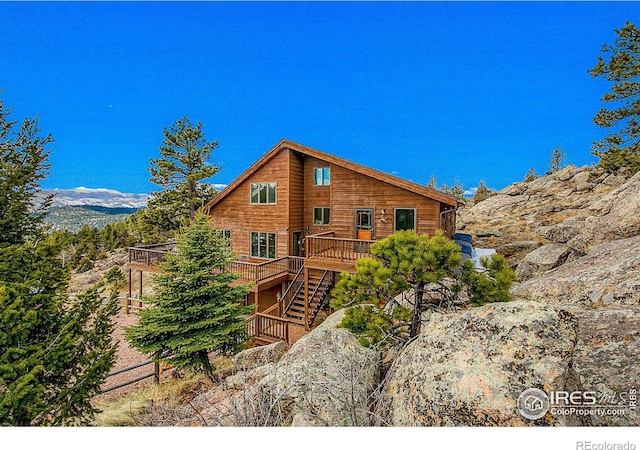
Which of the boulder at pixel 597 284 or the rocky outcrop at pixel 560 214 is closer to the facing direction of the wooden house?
the boulder

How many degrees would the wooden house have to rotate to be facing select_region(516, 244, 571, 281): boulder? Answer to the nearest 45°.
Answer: approximately 45° to its left

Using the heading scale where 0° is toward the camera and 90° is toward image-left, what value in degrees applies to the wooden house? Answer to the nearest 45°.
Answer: approximately 0°

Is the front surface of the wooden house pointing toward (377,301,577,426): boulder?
yes

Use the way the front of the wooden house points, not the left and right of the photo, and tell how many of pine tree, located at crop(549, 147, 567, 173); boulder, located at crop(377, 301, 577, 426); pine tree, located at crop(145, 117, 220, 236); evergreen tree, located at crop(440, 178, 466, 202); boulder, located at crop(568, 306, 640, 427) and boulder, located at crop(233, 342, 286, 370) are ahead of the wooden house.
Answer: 3

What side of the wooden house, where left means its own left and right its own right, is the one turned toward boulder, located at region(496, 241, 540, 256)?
left

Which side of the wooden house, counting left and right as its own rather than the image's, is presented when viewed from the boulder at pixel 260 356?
front

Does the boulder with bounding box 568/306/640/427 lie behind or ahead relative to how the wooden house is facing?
ahead

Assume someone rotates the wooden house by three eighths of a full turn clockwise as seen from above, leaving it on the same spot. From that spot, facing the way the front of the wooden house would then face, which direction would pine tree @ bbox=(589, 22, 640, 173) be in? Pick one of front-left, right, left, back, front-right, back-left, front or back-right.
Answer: back-right
